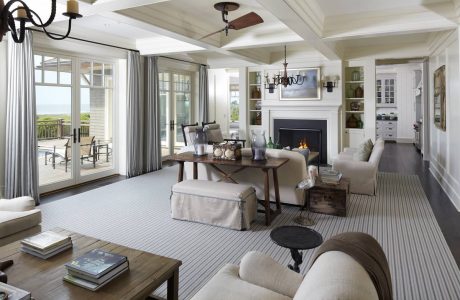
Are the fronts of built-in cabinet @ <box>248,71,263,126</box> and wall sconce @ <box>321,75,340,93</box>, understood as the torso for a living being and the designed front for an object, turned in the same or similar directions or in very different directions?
same or similar directions

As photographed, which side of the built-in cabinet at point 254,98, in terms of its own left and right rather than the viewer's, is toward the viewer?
front

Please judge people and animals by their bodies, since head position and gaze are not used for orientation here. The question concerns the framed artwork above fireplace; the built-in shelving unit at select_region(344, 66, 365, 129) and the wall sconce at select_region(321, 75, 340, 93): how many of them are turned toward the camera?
3

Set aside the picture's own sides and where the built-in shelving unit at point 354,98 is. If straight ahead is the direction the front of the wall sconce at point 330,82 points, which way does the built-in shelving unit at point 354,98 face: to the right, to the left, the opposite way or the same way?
the same way

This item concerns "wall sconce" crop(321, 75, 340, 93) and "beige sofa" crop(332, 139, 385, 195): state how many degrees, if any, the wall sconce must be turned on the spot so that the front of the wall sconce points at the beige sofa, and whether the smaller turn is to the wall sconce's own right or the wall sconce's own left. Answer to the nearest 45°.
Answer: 0° — it already faces it

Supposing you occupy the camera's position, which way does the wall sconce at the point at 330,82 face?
facing the viewer

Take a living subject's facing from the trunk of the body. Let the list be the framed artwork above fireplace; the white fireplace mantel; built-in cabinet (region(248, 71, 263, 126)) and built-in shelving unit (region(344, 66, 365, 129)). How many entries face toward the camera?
4

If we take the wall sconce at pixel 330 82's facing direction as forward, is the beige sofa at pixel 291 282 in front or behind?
in front

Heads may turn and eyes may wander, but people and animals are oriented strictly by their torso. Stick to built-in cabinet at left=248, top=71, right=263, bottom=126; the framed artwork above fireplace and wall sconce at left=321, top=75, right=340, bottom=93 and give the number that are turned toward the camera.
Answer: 3

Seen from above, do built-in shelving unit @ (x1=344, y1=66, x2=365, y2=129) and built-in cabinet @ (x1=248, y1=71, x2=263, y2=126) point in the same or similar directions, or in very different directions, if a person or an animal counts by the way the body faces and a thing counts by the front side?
same or similar directions

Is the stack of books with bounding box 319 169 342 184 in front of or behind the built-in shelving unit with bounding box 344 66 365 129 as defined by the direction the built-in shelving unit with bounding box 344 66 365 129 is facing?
in front

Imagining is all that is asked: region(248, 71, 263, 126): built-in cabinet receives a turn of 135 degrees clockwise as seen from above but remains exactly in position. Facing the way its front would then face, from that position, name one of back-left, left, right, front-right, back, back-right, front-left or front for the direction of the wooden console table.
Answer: back-left

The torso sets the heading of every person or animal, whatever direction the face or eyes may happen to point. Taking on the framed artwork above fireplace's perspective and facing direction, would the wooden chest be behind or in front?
in front

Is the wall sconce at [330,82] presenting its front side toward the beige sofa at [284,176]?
yes

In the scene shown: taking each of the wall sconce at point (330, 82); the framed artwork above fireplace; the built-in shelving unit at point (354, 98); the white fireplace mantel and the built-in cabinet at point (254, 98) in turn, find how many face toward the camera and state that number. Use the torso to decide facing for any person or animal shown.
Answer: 5
